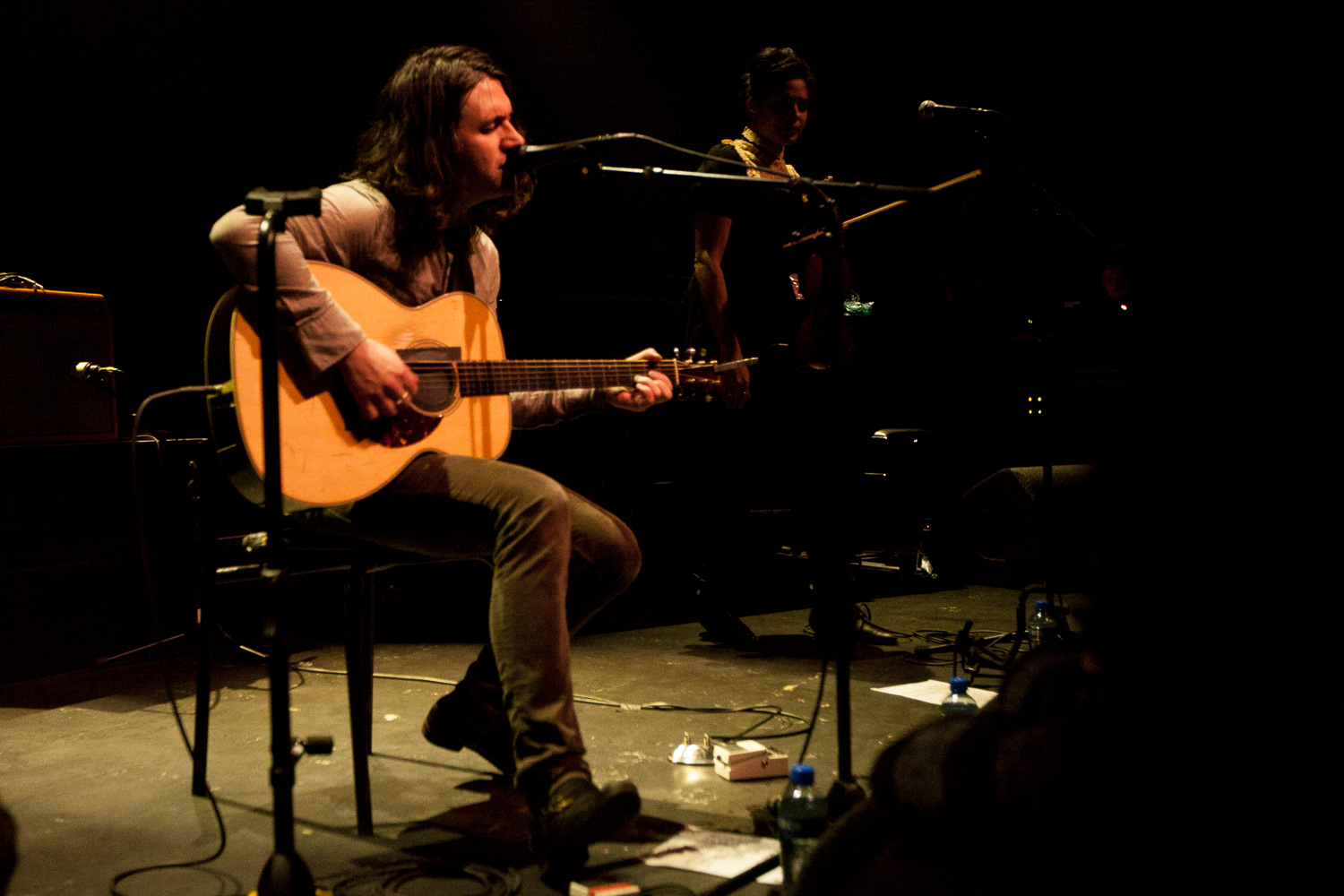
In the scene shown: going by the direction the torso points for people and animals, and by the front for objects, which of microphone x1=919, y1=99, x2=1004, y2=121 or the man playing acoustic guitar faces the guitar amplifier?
the microphone

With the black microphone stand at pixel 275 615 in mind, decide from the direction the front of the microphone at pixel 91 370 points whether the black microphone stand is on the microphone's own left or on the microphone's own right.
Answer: on the microphone's own left

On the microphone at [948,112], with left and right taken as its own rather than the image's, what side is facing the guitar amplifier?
front

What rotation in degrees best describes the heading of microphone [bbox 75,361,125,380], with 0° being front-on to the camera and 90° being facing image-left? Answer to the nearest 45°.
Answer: approximately 90°

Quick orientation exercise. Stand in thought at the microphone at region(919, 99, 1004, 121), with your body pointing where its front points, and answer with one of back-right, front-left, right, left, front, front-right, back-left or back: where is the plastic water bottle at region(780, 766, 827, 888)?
left

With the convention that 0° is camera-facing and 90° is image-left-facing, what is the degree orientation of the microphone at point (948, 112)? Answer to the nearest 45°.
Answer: approximately 90°

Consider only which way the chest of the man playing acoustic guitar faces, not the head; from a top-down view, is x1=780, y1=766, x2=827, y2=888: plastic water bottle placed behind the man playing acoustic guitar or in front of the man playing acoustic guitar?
in front

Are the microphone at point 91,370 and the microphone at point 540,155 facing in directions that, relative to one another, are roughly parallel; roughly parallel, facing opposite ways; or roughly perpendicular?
roughly parallel

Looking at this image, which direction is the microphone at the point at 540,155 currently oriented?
to the viewer's left

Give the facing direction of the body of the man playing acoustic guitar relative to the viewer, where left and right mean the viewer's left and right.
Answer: facing the viewer and to the right of the viewer
